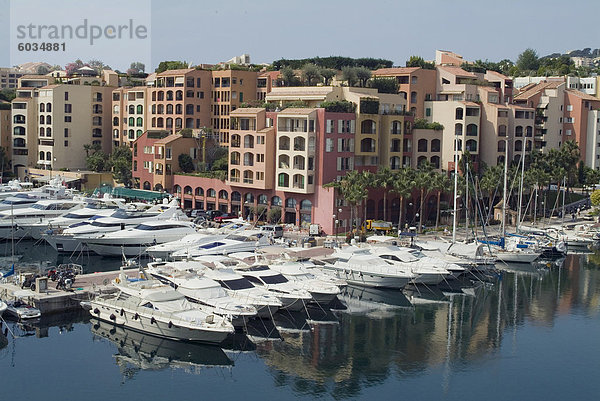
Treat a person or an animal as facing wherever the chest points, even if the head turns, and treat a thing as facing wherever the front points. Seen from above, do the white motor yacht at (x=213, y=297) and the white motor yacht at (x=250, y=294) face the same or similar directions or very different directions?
same or similar directions

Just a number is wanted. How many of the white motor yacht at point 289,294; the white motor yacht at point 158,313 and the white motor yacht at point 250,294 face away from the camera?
0

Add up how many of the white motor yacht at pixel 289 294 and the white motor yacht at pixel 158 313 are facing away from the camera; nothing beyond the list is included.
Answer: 0

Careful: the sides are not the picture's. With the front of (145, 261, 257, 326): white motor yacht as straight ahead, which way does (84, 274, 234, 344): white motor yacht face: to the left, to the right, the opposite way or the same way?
the same way

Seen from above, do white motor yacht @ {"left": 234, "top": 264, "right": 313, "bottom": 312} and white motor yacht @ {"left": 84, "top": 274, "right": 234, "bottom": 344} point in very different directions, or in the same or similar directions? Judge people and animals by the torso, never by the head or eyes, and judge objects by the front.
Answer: same or similar directions

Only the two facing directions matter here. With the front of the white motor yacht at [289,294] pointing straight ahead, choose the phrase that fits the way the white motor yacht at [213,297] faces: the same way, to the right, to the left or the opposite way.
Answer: the same way

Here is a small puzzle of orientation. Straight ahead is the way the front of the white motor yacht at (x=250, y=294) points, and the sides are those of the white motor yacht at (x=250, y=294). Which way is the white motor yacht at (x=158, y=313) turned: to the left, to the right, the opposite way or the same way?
the same way
